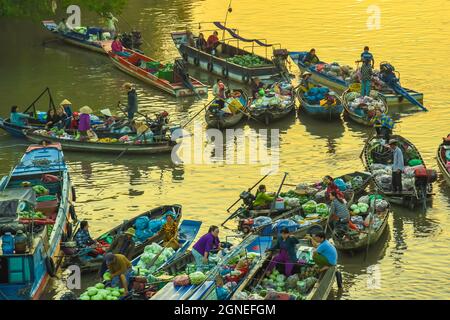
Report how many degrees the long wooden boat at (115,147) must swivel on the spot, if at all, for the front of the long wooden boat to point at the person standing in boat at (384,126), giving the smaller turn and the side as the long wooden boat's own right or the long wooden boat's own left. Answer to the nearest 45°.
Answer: approximately 180°

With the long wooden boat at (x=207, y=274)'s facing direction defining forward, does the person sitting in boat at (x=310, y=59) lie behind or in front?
in front

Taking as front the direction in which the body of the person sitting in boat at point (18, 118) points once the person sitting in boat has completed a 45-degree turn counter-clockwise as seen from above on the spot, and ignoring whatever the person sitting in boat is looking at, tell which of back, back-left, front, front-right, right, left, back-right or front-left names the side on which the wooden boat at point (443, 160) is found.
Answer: right

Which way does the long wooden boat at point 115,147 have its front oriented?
to the viewer's left

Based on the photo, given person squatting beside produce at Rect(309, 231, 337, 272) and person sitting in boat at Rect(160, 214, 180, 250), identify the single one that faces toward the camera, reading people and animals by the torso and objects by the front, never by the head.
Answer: the person sitting in boat

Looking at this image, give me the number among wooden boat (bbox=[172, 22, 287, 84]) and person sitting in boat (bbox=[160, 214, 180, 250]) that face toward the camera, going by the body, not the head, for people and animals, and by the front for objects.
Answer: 1

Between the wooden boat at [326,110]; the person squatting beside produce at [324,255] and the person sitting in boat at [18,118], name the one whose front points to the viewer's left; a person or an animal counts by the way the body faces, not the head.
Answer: the person squatting beside produce

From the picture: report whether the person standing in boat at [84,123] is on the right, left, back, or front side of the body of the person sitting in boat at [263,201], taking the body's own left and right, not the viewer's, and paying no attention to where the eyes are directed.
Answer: back

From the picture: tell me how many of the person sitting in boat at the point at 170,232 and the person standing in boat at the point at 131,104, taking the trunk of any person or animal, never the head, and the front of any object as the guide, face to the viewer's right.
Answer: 0

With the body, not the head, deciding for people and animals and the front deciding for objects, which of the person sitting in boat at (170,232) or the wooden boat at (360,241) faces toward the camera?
the person sitting in boat

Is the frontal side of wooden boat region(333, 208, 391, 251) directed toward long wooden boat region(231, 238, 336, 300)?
no

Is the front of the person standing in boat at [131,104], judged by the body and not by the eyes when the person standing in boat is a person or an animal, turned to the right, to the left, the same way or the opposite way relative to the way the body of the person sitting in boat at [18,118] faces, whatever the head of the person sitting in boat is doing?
the opposite way

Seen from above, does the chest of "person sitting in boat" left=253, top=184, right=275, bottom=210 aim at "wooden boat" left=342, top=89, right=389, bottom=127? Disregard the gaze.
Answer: no
